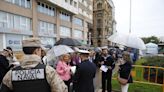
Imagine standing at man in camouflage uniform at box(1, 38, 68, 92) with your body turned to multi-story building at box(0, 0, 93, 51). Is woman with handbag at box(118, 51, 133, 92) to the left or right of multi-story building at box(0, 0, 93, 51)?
right

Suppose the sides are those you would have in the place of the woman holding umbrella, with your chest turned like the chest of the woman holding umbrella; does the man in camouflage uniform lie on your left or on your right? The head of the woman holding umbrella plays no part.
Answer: on your right

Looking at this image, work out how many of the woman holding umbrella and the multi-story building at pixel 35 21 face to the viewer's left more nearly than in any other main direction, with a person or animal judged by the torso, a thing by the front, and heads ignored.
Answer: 0

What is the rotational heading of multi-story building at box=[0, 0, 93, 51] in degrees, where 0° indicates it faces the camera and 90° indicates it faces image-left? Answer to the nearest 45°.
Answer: approximately 315°

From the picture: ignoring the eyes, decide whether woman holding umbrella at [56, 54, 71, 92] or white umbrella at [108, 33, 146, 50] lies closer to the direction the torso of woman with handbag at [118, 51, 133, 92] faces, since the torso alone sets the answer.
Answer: the woman holding umbrella

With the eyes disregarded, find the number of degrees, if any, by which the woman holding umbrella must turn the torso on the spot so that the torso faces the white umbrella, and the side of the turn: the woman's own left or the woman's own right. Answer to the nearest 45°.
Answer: approximately 90° to the woman's own left

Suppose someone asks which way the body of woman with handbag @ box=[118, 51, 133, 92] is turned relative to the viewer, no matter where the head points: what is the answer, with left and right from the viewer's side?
facing to the left of the viewer
